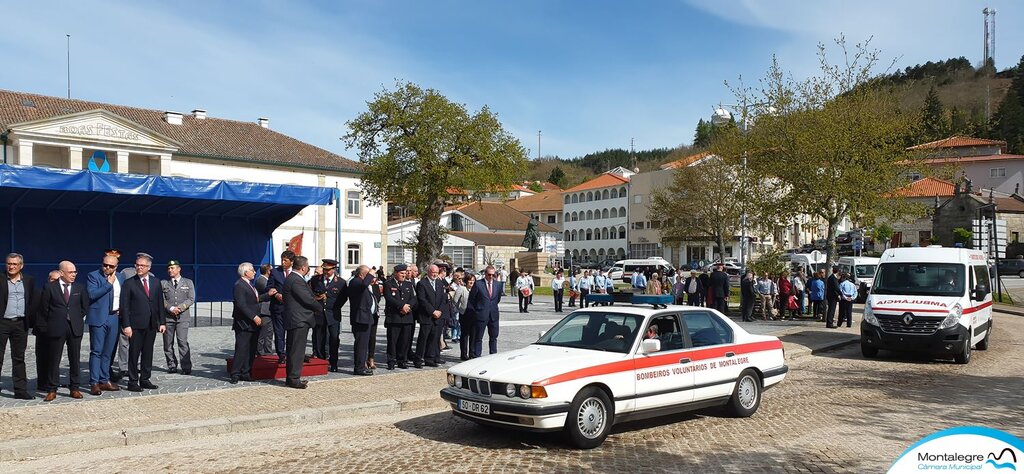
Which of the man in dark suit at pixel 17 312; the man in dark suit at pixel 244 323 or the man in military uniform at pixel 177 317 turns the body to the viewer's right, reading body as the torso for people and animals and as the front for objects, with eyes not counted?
the man in dark suit at pixel 244 323

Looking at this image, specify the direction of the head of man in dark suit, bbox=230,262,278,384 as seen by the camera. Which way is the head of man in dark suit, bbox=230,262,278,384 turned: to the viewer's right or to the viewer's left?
to the viewer's right

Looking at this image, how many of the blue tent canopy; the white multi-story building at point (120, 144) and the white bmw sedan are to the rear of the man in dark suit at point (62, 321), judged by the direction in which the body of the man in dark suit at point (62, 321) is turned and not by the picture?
2

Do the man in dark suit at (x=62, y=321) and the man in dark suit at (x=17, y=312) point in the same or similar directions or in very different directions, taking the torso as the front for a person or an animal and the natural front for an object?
same or similar directions

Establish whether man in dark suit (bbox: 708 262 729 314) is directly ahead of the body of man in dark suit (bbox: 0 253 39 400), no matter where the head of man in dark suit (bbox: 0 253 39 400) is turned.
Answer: no

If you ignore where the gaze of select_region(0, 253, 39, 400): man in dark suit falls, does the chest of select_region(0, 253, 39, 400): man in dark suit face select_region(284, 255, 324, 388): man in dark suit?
no

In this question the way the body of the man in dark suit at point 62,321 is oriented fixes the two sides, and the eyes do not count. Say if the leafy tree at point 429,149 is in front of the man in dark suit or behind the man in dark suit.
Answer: behind

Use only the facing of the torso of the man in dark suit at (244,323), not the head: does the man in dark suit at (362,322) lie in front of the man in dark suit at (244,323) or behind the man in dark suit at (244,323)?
in front

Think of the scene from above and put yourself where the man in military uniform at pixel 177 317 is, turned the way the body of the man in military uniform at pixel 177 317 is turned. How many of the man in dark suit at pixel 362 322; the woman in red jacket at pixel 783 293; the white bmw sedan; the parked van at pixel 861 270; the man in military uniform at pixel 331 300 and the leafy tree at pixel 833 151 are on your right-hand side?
0

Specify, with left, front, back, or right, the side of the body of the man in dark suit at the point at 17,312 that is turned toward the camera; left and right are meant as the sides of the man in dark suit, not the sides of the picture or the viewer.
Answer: front

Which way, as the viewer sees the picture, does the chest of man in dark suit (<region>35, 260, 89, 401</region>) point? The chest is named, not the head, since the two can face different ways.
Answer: toward the camera

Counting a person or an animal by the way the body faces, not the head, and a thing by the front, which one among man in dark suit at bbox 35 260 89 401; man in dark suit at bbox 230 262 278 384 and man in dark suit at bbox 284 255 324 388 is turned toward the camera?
man in dark suit at bbox 35 260 89 401

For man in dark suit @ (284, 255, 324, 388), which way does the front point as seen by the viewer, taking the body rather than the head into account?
to the viewer's right

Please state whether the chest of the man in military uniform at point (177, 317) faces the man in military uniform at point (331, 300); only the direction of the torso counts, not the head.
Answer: no

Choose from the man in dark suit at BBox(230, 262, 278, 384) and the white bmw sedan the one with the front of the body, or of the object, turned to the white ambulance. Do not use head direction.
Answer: the man in dark suit
